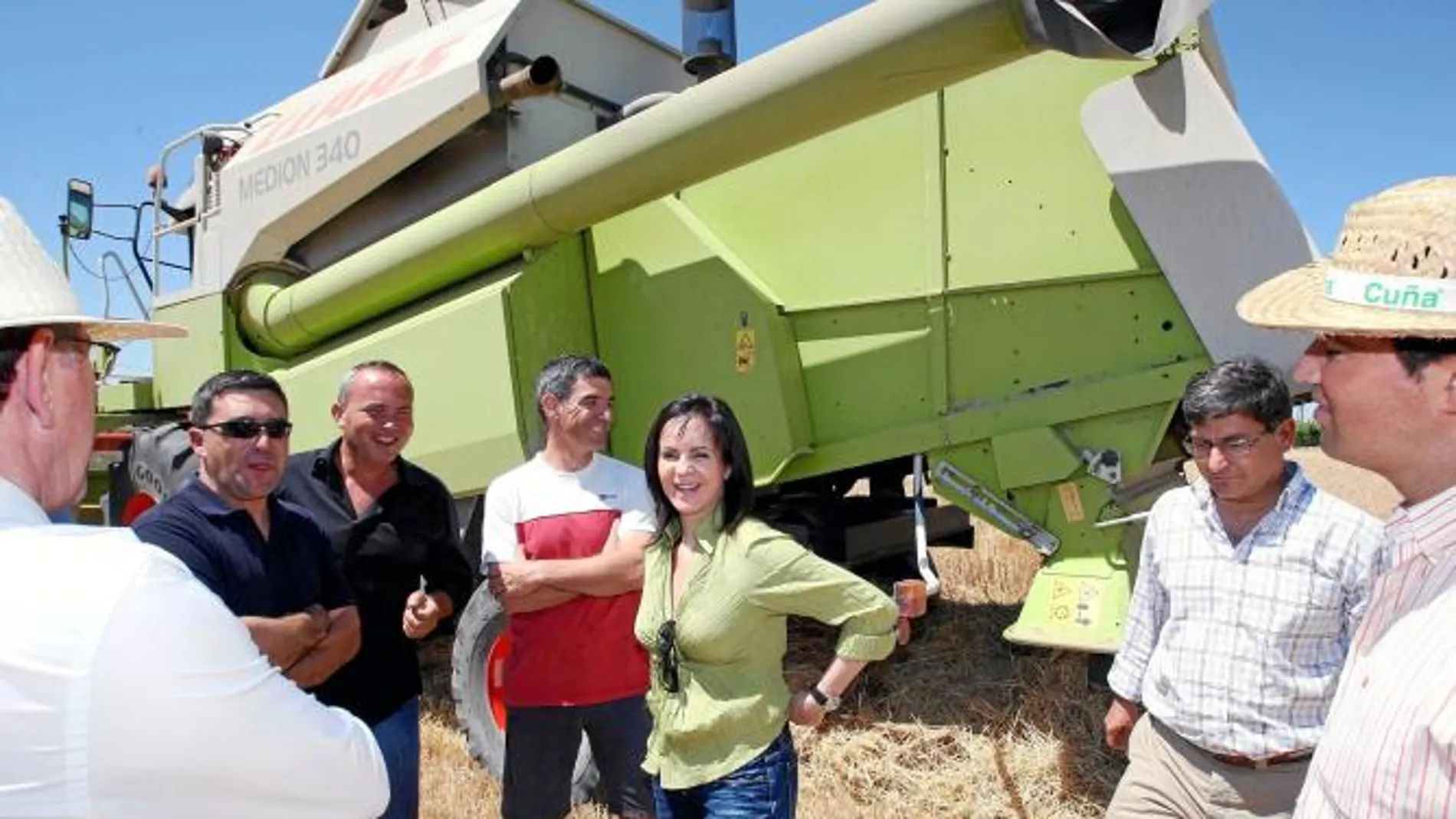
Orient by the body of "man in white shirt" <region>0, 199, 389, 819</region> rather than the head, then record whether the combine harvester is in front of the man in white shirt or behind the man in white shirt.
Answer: in front

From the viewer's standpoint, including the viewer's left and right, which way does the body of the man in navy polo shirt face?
facing the viewer and to the right of the viewer

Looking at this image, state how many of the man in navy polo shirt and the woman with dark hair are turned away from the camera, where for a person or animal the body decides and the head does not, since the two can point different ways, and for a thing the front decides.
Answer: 0

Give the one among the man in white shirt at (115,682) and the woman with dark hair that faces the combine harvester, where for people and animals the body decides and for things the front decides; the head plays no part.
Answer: the man in white shirt

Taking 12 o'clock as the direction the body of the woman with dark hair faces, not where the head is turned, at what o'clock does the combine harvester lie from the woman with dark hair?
The combine harvester is roughly at 5 o'clock from the woman with dark hair.

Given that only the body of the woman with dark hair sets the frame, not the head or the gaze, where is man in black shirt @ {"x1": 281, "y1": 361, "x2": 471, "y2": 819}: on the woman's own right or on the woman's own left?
on the woman's own right

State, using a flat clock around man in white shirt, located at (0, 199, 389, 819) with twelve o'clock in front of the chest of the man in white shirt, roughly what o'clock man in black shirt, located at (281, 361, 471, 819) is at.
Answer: The man in black shirt is roughly at 11 o'clock from the man in white shirt.

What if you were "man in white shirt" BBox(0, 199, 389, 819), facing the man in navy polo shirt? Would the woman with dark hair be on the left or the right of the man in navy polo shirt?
right
